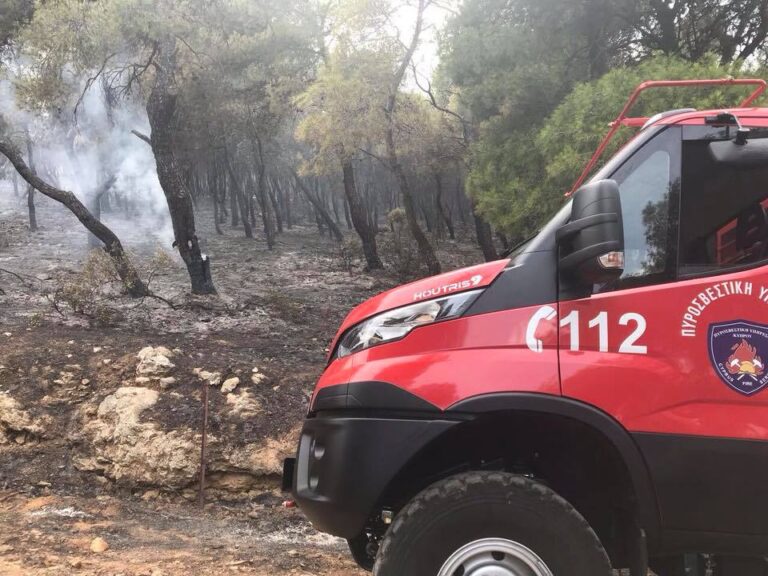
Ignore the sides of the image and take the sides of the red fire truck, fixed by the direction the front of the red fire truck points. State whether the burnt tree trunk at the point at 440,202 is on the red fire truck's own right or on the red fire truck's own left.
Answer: on the red fire truck's own right

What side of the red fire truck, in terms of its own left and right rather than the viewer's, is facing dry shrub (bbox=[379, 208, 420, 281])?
right

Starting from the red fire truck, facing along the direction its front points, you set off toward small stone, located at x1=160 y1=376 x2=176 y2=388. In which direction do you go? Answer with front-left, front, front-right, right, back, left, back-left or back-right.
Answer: front-right

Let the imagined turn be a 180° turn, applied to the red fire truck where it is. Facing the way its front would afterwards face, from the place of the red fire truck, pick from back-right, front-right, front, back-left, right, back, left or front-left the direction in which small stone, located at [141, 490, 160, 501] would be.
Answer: back-left

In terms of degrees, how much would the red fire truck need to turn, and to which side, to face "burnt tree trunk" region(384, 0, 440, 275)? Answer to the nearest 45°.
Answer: approximately 90° to its right

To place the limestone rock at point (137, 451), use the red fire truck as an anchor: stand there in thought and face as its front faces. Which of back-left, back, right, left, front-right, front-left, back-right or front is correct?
front-right

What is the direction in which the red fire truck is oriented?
to the viewer's left

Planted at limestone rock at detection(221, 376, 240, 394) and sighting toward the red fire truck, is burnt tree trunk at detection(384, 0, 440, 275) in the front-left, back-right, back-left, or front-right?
back-left
